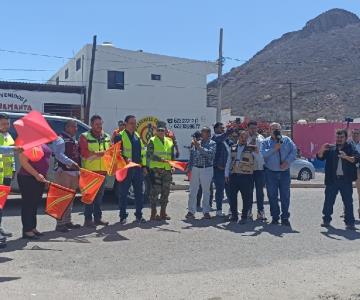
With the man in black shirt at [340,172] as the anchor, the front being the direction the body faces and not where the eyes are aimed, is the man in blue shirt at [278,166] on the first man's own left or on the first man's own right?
on the first man's own right

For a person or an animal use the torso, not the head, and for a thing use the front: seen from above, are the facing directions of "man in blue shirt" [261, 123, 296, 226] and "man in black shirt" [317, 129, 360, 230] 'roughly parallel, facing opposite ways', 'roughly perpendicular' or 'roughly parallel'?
roughly parallel

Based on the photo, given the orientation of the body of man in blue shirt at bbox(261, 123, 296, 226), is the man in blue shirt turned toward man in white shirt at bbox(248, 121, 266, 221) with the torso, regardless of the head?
no

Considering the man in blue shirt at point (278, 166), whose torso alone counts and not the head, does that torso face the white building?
no

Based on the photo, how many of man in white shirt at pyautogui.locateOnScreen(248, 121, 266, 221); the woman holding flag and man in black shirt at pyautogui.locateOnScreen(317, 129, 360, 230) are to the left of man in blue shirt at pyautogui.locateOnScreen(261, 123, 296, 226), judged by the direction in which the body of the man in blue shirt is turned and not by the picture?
1

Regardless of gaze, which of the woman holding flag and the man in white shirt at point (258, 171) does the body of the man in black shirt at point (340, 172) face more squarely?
the woman holding flag

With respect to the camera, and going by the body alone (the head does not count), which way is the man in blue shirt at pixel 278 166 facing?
toward the camera

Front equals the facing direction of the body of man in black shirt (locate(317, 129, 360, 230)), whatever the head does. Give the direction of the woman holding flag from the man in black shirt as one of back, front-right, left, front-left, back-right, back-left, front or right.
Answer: front-right

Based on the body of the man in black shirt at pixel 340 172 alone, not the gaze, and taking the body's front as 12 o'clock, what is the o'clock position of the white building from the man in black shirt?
The white building is roughly at 5 o'clock from the man in black shirt.

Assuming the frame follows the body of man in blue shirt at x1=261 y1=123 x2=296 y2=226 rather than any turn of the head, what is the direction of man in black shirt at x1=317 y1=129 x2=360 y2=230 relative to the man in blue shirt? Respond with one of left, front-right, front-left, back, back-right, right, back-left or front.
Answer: left

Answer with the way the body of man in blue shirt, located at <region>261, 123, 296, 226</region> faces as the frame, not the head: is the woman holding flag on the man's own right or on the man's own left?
on the man's own right

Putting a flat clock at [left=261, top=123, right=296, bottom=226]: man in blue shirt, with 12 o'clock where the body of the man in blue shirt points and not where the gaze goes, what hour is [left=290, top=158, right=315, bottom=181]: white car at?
The white car is roughly at 6 o'clock from the man in blue shirt.
